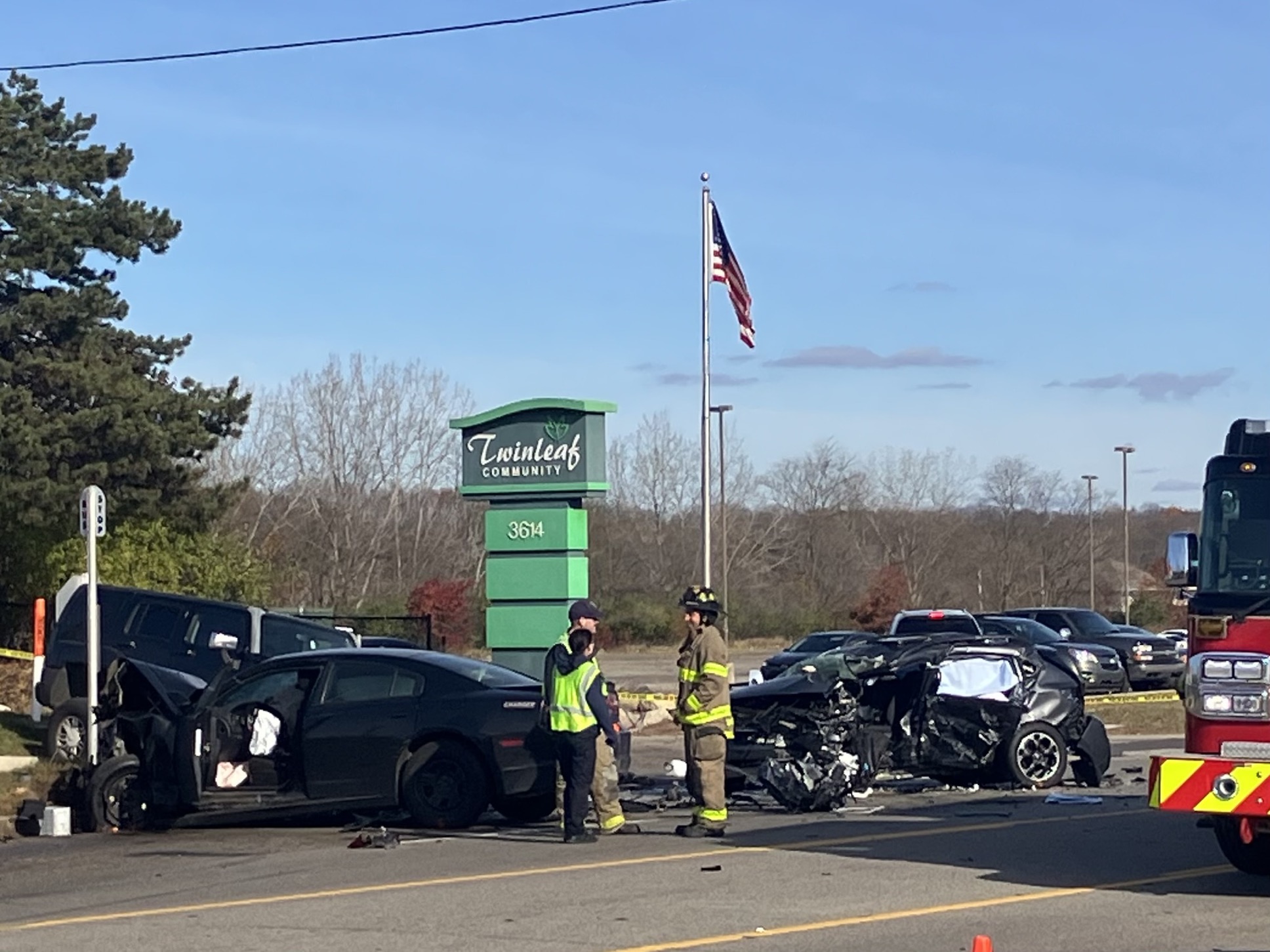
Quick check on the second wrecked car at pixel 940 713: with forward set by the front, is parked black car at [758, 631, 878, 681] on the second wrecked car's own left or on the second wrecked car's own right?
on the second wrecked car's own right

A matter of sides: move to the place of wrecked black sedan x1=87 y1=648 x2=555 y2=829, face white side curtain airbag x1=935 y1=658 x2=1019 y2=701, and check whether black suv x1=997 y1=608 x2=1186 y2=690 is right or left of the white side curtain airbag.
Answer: left

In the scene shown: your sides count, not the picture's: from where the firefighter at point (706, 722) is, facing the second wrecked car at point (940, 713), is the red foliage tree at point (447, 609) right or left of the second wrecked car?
left

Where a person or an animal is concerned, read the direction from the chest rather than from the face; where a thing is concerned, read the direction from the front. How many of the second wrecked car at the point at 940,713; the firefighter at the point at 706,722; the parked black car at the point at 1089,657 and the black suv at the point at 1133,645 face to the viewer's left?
2

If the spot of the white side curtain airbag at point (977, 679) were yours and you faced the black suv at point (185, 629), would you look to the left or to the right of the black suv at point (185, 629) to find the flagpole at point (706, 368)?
right

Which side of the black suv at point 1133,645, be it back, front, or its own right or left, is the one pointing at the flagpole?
right

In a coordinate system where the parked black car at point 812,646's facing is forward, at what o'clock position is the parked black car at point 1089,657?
the parked black car at point 1089,657 is roughly at 7 o'clock from the parked black car at point 812,646.

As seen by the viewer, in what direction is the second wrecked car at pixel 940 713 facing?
to the viewer's left

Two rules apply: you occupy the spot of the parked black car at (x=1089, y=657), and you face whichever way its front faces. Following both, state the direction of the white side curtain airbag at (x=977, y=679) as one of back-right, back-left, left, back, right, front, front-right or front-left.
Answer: front-right

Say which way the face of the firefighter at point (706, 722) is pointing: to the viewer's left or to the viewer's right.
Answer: to the viewer's left

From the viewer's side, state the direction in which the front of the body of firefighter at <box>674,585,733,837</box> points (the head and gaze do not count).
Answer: to the viewer's left

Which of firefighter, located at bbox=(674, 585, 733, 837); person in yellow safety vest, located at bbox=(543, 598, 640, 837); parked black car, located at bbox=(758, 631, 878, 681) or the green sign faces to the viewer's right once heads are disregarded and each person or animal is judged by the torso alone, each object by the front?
the person in yellow safety vest
